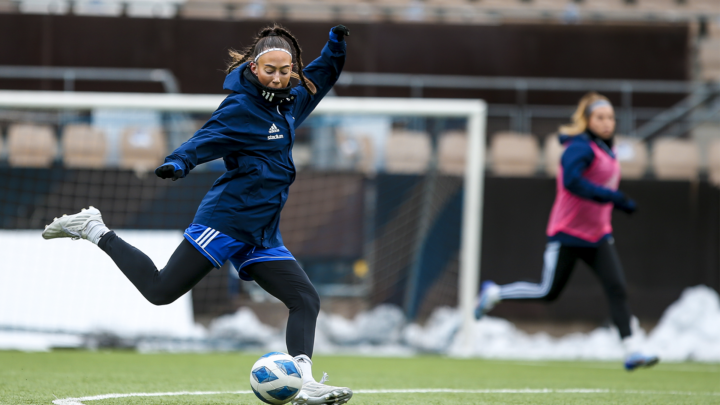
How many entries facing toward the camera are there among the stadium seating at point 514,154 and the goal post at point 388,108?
2

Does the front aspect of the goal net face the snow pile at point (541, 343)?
no

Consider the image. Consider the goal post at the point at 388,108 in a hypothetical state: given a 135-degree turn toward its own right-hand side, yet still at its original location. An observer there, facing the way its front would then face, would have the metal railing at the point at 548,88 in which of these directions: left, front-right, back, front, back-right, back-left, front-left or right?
right

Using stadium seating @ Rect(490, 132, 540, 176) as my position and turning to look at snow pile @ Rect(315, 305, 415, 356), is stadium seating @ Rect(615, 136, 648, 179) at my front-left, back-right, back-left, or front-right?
back-left

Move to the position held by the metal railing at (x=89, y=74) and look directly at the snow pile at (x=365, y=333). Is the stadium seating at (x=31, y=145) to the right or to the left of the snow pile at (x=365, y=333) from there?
right

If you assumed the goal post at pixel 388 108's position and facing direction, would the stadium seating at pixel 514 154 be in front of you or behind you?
behind

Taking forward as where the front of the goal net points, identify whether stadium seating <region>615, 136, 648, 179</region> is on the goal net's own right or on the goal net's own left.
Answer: on the goal net's own left

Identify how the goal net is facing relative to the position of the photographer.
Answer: facing the viewer

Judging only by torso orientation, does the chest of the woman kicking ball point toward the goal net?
no

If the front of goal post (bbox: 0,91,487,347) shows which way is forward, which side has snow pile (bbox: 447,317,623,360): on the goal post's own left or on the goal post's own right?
on the goal post's own left

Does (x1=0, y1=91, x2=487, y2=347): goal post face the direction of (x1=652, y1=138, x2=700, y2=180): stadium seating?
no

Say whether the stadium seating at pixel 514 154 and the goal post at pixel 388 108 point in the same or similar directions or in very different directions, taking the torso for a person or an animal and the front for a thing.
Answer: same or similar directions

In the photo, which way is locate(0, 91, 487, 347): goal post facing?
toward the camera

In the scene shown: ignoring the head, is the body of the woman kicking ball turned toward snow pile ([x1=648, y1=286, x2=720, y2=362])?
no
